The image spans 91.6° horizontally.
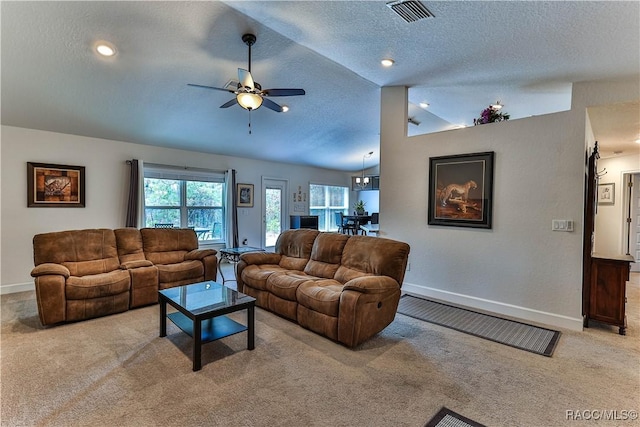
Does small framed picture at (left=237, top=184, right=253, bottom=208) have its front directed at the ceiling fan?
yes

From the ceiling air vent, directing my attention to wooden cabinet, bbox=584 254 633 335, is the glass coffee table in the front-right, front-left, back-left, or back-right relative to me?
back-left

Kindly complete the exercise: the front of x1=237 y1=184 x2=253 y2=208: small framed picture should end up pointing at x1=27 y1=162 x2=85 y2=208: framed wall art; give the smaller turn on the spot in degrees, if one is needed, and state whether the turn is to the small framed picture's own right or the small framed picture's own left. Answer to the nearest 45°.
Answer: approximately 45° to the small framed picture's own right

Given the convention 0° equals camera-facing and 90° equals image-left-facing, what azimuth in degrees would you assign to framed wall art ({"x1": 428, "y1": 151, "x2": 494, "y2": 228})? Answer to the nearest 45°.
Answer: approximately 45°

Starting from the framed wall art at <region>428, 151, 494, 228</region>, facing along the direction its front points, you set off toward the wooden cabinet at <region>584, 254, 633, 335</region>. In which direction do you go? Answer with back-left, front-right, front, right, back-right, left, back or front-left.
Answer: back-left

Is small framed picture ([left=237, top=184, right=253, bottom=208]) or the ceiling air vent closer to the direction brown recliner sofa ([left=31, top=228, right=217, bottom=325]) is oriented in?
the ceiling air vent

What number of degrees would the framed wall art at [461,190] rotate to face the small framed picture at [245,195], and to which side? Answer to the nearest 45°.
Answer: approximately 45° to its right
